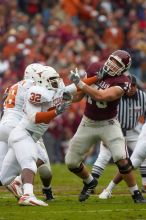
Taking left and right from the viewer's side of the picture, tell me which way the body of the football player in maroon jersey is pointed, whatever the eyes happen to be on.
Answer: facing the viewer and to the left of the viewer

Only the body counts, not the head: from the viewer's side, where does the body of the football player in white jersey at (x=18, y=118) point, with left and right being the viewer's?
facing away from the viewer and to the right of the viewer

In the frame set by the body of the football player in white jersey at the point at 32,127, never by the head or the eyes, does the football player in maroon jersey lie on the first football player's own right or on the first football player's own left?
on the first football player's own left

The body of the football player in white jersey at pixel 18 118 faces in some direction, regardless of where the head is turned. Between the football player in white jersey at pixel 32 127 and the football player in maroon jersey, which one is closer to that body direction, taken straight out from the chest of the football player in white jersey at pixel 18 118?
the football player in maroon jersey

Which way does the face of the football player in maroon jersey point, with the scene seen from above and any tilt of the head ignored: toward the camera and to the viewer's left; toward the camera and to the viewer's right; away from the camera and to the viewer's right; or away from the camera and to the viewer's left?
toward the camera and to the viewer's left

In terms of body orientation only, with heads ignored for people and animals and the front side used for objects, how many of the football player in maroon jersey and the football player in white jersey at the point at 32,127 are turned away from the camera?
0

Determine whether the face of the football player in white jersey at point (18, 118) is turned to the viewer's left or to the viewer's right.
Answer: to the viewer's right

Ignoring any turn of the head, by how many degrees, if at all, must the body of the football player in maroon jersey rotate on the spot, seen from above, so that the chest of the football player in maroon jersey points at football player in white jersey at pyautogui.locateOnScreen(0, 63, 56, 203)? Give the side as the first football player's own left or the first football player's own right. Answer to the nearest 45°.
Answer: approximately 45° to the first football player's own right

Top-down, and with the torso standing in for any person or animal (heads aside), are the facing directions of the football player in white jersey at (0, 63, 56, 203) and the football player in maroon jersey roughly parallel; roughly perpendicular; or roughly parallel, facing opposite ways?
roughly parallel, facing opposite ways

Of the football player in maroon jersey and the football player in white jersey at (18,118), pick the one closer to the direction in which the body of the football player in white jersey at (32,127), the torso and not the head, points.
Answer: the football player in maroon jersey

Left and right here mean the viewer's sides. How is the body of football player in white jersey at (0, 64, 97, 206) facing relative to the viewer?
facing the viewer and to the right of the viewer

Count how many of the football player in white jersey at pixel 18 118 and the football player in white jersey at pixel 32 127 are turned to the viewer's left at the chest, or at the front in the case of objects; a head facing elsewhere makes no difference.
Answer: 0
